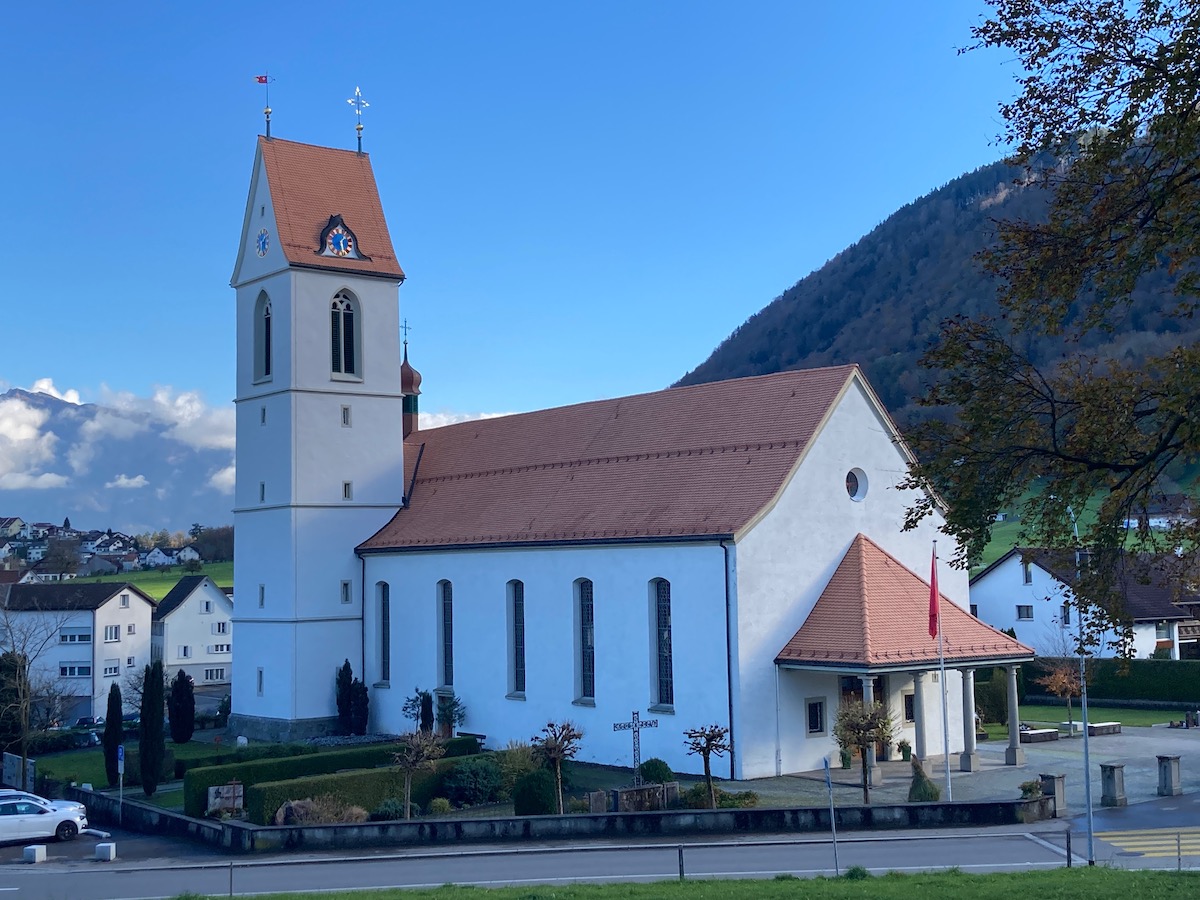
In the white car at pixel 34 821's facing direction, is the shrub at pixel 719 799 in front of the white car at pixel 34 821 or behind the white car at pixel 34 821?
in front

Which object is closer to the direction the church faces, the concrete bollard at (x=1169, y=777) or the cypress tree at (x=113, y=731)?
the concrete bollard

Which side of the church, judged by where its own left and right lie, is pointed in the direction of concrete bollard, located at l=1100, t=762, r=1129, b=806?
front

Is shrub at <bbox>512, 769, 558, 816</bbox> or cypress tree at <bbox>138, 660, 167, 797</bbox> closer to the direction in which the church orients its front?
the shrub

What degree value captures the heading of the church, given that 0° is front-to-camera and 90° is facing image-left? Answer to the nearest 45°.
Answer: approximately 315°

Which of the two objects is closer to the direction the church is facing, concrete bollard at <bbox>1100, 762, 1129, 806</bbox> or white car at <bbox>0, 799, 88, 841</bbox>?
the concrete bollard

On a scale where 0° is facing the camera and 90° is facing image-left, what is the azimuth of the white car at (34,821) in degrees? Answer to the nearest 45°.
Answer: approximately 270°
